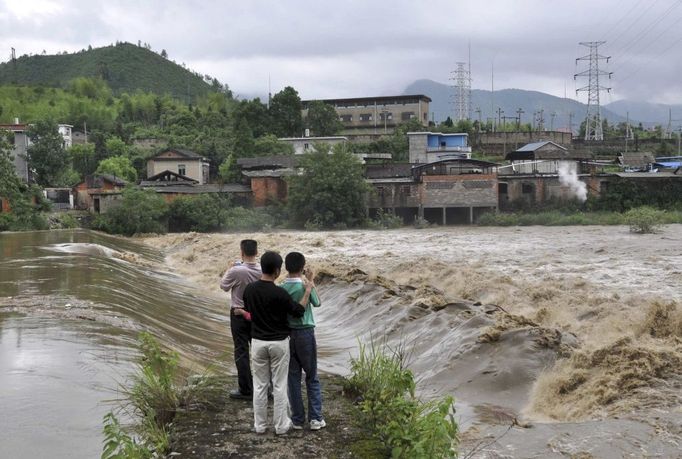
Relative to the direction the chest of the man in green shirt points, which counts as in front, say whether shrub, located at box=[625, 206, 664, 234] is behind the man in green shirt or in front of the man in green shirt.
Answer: in front

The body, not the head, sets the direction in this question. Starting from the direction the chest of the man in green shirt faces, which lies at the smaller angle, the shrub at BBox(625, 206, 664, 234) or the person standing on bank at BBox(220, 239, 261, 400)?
the shrub

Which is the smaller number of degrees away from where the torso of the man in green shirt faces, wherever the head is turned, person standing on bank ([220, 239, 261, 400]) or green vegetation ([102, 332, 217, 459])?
the person standing on bank

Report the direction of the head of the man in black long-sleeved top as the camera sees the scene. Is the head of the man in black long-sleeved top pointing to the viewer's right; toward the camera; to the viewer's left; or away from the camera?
away from the camera

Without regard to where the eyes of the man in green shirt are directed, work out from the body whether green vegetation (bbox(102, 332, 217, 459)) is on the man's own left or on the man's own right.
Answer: on the man's own left

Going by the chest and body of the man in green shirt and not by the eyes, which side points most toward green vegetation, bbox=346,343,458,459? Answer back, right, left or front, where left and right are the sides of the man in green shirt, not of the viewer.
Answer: right

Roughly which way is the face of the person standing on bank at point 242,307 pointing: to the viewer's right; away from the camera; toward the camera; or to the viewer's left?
away from the camera

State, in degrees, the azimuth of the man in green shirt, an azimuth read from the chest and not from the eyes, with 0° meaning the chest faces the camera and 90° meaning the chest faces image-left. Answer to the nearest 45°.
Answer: approximately 225°
